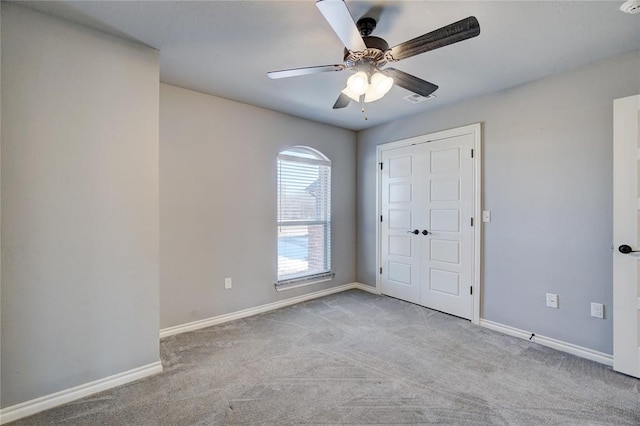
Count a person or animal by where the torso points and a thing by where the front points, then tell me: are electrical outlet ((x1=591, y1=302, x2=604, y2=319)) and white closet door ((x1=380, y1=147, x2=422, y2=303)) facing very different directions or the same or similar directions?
same or similar directions

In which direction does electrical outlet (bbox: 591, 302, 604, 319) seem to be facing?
toward the camera

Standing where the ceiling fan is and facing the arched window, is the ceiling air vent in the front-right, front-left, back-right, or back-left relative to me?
front-right

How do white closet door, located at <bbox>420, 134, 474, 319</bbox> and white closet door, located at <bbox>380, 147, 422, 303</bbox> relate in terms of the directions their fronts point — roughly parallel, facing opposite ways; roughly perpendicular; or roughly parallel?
roughly parallel

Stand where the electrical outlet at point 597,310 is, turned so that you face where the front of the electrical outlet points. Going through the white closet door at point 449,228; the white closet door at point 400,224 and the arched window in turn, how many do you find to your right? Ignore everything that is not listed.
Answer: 3

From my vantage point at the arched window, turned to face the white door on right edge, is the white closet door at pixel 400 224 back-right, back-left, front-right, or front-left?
front-left

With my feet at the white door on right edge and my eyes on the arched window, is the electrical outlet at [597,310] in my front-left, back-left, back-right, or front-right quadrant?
front-right

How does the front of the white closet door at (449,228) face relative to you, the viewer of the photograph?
facing the viewer and to the left of the viewer

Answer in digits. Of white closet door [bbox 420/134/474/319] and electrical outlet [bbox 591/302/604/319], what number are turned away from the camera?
0

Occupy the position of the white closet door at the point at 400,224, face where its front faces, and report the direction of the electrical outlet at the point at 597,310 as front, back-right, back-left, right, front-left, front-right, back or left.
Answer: left

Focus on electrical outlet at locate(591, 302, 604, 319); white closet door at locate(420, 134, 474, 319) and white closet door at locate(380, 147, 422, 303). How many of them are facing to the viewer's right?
0
